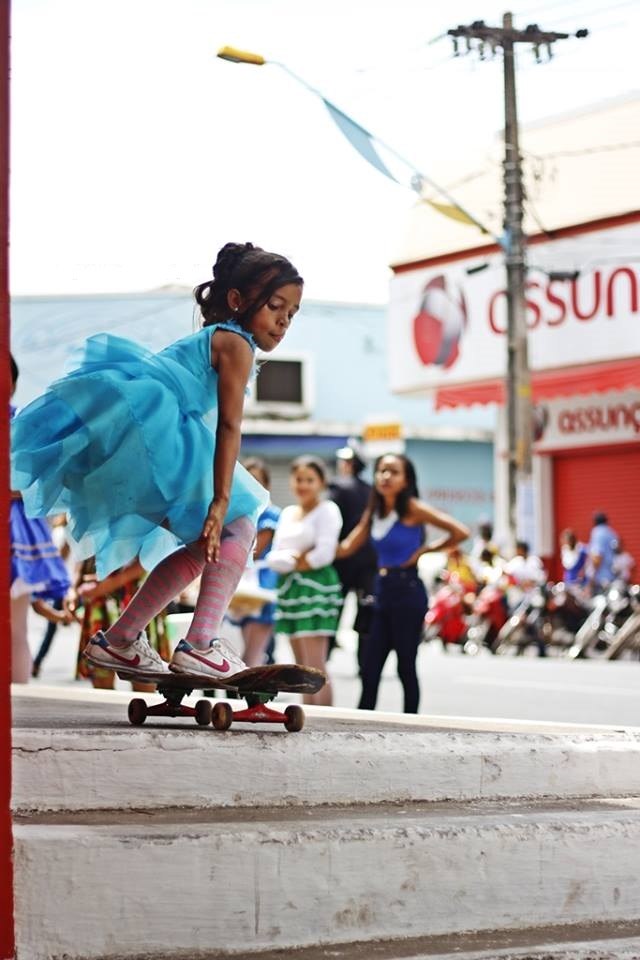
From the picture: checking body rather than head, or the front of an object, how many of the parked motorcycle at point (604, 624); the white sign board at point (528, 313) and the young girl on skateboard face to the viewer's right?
1

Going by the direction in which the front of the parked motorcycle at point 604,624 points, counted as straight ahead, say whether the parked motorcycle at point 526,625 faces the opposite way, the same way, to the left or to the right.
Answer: the same way

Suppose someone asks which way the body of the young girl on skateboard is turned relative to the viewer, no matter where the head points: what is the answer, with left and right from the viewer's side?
facing to the right of the viewer

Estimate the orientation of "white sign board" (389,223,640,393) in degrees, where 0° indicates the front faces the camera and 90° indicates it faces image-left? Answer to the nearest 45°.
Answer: approximately 45°

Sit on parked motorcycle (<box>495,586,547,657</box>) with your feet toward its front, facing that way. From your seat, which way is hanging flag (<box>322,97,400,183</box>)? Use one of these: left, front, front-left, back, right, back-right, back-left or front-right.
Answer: front-left

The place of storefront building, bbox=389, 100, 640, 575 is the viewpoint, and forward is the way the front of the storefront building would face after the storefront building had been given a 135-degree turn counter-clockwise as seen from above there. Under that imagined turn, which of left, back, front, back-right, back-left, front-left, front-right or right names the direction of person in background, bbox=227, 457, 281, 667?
right

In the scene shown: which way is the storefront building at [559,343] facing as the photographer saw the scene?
facing the viewer and to the left of the viewer

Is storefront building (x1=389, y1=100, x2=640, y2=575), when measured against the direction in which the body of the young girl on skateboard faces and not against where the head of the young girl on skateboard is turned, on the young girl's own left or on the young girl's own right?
on the young girl's own left
